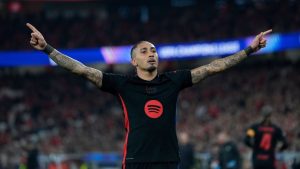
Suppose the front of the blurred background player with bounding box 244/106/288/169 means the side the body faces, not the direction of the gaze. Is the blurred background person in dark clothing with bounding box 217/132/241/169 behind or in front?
in front

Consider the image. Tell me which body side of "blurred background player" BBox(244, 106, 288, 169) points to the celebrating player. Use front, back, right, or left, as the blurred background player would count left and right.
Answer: back

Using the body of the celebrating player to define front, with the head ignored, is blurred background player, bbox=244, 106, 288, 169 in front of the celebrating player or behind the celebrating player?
behind

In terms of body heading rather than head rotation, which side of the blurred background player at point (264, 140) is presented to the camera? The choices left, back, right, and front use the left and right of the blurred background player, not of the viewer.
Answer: back

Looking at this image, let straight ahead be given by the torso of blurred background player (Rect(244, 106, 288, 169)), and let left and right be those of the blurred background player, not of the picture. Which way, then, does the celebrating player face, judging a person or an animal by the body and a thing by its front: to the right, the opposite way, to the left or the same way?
the opposite way

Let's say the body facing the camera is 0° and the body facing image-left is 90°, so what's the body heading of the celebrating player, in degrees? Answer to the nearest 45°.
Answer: approximately 0°

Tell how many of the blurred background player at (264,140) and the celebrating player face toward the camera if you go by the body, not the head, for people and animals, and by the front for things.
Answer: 1

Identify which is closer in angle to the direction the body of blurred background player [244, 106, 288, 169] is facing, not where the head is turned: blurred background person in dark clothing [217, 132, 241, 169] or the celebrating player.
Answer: the blurred background person in dark clothing

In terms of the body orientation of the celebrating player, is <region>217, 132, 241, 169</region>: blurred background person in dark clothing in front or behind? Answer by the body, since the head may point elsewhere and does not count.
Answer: behind
